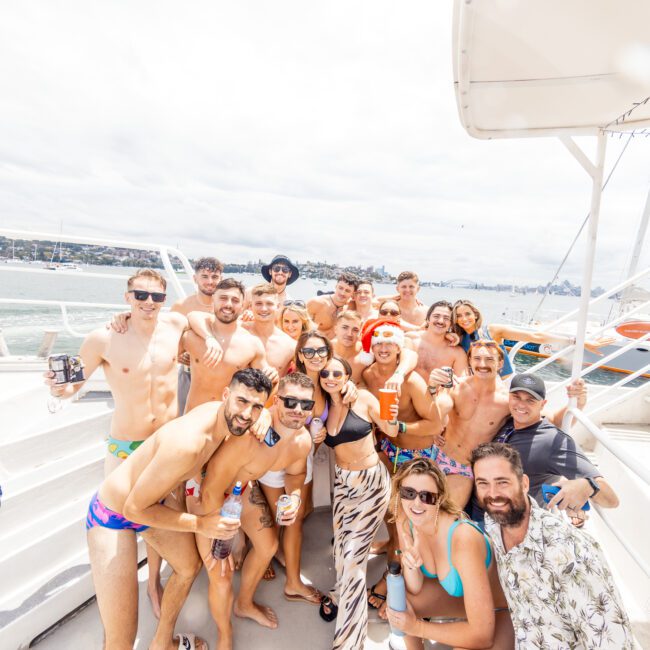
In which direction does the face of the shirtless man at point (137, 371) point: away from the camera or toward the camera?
toward the camera

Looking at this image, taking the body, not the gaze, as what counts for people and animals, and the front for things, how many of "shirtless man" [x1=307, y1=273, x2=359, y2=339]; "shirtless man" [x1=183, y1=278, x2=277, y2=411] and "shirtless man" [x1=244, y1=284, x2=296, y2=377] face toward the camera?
3

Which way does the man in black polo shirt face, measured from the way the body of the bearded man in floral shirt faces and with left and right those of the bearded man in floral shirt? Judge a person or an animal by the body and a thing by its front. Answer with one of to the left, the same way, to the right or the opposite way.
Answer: the same way

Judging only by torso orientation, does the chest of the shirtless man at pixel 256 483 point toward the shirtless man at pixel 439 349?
no

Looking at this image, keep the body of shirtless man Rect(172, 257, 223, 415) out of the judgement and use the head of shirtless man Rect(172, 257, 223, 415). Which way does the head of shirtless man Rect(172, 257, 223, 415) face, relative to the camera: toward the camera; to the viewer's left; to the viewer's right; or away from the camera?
toward the camera

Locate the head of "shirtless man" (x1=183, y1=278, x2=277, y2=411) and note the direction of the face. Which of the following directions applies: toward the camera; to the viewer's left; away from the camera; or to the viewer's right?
toward the camera

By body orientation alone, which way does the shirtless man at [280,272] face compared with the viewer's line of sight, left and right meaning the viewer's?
facing the viewer

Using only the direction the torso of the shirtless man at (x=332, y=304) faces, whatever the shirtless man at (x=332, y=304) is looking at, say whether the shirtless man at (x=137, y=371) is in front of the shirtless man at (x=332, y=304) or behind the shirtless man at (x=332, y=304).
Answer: in front

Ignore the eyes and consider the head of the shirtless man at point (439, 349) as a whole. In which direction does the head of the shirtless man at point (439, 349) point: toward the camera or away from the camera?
toward the camera

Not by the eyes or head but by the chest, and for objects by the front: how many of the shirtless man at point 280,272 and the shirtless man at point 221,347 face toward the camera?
2

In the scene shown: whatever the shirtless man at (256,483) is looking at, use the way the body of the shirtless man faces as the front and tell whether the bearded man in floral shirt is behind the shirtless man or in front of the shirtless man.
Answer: in front

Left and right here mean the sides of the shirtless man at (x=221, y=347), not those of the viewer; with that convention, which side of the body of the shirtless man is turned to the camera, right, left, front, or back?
front

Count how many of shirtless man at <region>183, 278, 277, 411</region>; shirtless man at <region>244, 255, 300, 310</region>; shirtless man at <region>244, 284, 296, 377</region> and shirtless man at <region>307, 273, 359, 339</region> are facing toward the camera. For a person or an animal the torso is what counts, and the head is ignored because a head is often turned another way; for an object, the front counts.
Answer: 4

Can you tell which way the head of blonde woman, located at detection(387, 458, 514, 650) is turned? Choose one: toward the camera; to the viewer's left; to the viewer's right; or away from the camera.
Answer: toward the camera

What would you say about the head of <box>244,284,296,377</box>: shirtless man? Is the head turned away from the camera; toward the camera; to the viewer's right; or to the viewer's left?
toward the camera
